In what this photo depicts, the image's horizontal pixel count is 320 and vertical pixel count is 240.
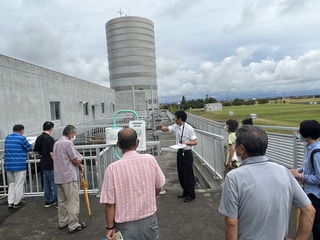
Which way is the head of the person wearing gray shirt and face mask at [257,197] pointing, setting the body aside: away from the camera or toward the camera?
away from the camera

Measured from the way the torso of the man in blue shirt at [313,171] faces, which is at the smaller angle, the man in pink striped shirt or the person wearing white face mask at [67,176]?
the person wearing white face mask

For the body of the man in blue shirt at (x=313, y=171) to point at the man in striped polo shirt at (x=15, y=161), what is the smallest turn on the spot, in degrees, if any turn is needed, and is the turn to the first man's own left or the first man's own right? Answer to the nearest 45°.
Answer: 0° — they already face them

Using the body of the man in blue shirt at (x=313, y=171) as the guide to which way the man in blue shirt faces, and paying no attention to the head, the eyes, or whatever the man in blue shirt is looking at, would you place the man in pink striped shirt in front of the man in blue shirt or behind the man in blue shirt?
in front

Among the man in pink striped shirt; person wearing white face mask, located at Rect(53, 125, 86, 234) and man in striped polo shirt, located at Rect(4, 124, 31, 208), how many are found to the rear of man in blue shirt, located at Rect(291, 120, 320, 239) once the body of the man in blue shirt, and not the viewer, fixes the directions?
0

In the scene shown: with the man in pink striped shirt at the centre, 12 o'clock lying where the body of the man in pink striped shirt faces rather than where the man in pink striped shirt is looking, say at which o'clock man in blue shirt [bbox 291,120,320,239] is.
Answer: The man in blue shirt is roughly at 3 o'clock from the man in pink striped shirt.

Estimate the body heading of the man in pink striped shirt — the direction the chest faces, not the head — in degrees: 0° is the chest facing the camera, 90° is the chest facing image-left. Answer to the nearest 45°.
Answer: approximately 180°

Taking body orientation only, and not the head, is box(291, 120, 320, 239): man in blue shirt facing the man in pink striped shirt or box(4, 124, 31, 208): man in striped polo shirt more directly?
the man in striped polo shirt

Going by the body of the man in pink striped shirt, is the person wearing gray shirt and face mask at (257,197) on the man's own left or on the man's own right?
on the man's own right

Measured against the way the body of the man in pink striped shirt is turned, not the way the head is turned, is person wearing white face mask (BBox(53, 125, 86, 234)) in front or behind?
in front

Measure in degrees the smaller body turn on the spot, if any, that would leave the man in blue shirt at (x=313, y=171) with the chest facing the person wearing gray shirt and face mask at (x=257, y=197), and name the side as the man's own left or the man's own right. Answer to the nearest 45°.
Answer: approximately 90° to the man's own left

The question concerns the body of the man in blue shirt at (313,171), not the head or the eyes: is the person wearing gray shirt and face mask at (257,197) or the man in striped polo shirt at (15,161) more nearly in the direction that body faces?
the man in striped polo shirt

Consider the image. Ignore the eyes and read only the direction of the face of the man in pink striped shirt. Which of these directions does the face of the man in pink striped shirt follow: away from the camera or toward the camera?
away from the camera

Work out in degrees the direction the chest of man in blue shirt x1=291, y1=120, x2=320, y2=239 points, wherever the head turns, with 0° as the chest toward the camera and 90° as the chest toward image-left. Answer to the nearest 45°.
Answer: approximately 90°

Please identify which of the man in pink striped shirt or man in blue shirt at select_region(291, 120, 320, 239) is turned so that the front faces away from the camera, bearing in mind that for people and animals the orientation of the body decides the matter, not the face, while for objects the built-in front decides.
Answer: the man in pink striped shirt

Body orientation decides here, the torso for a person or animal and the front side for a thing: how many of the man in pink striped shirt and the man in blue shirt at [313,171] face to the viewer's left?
1

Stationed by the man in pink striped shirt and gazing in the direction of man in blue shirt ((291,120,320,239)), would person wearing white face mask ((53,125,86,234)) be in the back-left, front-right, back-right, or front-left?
back-left
